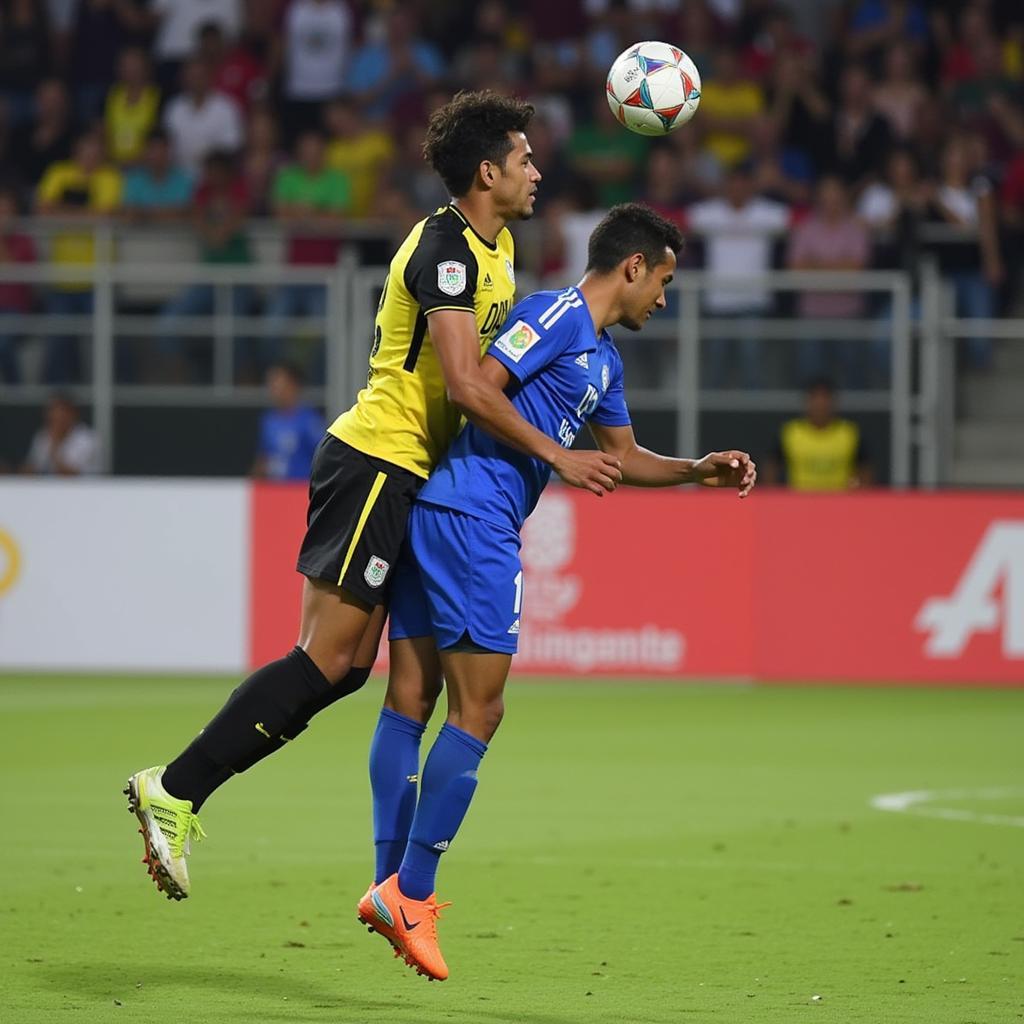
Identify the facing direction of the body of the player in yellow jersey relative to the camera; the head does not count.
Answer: to the viewer's right

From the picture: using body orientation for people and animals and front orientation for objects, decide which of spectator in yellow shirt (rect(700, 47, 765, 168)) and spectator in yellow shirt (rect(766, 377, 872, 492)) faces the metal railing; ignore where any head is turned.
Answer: spectator in yellow shirt (rect(700, 47, 765, 168))

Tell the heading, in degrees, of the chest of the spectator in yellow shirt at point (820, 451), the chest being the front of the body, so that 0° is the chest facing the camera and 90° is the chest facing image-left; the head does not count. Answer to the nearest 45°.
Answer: approximately 0°

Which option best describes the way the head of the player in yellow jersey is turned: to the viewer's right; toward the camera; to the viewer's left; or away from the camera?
to the viewer's right

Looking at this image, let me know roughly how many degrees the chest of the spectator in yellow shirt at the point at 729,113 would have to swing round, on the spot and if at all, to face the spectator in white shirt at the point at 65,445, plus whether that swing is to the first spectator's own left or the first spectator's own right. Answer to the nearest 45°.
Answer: approximately 45° to the first spectator's own right

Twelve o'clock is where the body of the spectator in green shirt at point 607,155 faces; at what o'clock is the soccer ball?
The soccer ball is roughly at 12 o'clock from the spectator in green shirt.

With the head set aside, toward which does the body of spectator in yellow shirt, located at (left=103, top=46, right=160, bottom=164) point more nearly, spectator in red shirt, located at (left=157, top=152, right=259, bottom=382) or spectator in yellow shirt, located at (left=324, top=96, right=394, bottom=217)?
the spectator in red shirt

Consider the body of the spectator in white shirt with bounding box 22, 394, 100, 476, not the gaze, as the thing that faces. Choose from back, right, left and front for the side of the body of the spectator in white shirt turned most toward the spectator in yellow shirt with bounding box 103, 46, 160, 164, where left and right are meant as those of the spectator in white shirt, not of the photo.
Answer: back

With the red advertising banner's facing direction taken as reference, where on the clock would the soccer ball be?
The soccer ball is roughly at 12 o'clock from the red advertising banner.

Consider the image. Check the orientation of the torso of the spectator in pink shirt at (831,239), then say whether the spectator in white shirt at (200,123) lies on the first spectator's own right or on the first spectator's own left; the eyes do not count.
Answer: on the first spectator's own right

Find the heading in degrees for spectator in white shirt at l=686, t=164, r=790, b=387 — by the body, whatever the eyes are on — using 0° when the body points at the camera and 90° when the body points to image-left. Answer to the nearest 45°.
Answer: approximately 0°
